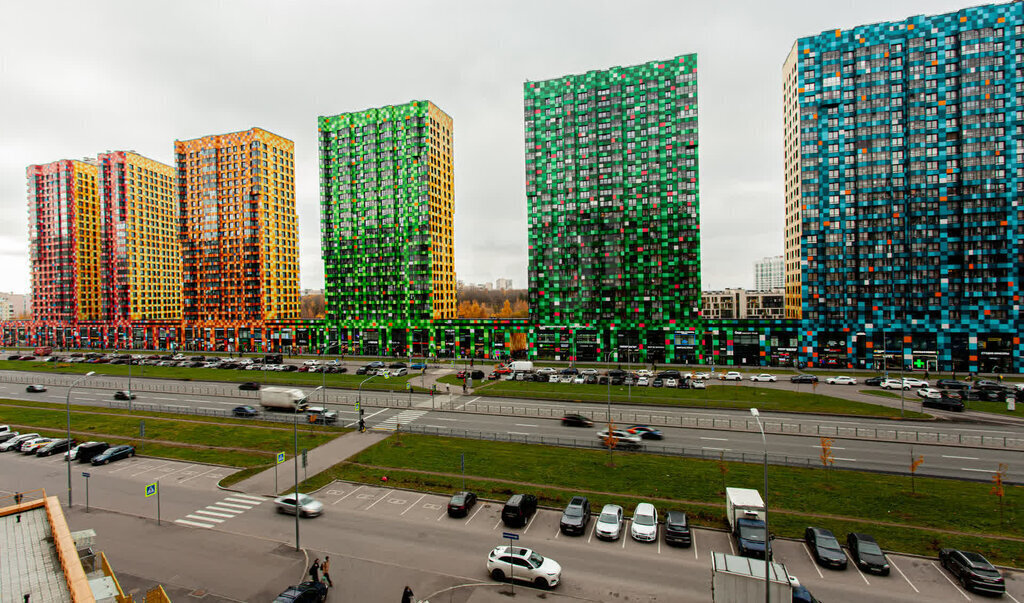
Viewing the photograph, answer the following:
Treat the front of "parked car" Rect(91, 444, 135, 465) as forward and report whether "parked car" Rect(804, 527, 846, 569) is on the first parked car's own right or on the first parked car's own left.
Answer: on the first parked car's own left

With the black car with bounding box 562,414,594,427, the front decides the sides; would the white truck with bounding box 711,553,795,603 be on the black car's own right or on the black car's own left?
on the black car's own right

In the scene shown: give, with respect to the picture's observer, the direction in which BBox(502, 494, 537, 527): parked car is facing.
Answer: facing away from the viewer and to the right of the viewer

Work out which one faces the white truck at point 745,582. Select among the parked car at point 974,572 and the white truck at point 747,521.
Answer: the white truck at point 747,521

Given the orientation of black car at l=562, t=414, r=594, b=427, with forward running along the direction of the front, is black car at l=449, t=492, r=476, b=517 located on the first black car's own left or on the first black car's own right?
on the first black car's own right

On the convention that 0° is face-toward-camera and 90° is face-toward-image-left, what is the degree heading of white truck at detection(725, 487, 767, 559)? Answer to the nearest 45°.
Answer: approximately 0°

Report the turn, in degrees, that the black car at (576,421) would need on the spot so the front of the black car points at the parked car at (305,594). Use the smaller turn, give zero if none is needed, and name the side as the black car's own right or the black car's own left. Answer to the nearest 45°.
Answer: approximately 90° to the black car's own right

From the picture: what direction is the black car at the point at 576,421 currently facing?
to the viewer's right

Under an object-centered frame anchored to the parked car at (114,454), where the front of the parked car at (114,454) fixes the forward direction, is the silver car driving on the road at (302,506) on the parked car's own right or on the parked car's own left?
on the parked car's own left

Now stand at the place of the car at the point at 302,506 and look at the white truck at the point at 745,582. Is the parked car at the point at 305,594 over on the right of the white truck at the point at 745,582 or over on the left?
right

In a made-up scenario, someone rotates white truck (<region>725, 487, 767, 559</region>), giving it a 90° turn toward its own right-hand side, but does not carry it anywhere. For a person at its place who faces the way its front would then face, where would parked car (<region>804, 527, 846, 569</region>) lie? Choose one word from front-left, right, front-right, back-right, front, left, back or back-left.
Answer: back

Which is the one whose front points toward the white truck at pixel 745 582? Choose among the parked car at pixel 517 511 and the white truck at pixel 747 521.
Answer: the white truck at pixel 747 521

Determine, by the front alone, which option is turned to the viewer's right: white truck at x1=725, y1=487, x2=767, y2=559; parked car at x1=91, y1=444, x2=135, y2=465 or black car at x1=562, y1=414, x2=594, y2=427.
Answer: the black car

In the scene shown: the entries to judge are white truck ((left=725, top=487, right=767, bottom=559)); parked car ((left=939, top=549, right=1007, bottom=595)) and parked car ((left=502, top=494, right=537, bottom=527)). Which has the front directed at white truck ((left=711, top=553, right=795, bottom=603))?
white truck ((left=725, top=487, right=767, bottom=559))
